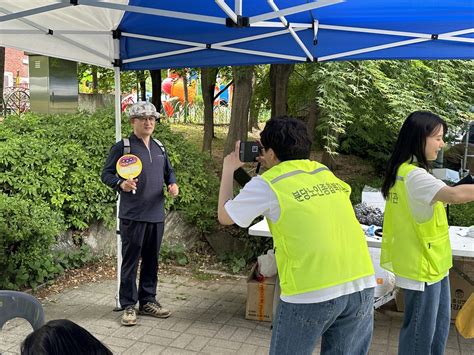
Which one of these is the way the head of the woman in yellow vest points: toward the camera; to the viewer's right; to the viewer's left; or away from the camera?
to the viewer's right

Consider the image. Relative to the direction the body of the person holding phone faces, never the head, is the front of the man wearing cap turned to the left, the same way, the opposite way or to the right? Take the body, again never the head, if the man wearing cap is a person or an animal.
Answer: the opposite way

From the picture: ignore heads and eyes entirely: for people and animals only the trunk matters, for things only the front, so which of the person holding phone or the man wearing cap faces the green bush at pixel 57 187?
the person holding phone

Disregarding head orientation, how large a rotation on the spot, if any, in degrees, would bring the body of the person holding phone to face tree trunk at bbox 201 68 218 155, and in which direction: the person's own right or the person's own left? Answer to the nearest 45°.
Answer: approximately 45° to the person's own right

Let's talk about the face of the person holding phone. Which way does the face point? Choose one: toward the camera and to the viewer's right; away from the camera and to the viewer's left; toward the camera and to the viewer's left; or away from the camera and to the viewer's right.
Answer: away from the camera and to the viewer's left

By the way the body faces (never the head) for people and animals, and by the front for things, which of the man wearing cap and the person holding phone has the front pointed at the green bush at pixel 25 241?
the person holding phone

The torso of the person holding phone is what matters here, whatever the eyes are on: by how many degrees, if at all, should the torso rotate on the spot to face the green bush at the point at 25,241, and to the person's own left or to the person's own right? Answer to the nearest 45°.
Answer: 0° — they already face it

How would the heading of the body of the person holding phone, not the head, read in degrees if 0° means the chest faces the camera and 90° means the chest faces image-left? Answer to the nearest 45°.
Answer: approximately 135°

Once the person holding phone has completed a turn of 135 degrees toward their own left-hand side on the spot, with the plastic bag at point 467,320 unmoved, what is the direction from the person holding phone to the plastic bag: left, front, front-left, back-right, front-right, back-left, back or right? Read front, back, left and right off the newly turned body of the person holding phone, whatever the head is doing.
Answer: back-left

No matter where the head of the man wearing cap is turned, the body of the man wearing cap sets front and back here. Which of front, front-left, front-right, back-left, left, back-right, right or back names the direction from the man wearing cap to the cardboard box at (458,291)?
front-left

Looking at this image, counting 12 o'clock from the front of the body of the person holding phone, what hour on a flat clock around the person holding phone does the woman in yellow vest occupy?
The woman in yellow vest is roughly at 3 o'clock from the person holding phone.

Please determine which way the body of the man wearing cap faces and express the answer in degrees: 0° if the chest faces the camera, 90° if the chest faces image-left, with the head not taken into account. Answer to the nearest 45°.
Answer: approximately 315°

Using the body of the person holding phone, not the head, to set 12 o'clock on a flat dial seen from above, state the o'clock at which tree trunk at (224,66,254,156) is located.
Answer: The tree trunk is roughly at 1 o'clock from the person holding phone.

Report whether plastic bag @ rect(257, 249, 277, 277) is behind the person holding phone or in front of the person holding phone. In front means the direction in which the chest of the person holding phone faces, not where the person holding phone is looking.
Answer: in front
